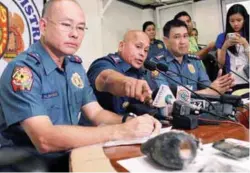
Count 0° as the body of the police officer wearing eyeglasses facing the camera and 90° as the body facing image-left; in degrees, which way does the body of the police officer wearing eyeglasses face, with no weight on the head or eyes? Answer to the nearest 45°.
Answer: approximately 315°

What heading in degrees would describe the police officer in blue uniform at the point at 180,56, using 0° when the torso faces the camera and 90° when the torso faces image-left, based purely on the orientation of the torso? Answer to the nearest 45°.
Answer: approximately 315°

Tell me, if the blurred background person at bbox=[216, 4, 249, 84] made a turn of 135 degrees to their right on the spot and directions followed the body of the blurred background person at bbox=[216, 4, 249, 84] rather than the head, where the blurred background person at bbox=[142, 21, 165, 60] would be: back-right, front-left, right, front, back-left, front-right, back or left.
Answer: front

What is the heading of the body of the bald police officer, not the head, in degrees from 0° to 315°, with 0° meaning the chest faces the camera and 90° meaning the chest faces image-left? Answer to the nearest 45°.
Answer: approximately 315°

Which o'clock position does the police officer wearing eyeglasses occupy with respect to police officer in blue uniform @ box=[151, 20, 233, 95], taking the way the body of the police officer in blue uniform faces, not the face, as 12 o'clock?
The police officer wearing eyeglasses is roughly at 2 o'clock from the police officer in blue uniform.

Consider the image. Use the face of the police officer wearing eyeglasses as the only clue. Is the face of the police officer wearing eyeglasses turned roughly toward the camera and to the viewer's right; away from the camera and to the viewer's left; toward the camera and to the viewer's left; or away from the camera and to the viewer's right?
toward the camera and to the viewer's right

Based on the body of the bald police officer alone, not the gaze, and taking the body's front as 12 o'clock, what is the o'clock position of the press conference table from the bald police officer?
The press conference table is roughly at 1 o'clock from the bald police officer.

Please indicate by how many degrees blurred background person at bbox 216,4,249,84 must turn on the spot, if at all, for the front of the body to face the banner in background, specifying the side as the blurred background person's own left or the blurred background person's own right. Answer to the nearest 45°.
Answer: approximately 90° to the blurred background person's own right

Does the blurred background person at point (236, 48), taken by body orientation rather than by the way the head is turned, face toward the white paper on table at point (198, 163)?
yes

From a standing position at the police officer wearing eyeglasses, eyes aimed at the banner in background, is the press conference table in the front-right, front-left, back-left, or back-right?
back-right

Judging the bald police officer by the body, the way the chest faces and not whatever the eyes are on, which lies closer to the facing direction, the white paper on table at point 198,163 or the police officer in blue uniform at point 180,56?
the white paper on table

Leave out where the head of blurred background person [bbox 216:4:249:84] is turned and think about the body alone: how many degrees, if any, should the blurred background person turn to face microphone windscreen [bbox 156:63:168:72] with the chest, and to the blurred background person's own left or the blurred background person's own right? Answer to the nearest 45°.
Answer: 0° — they already face it
